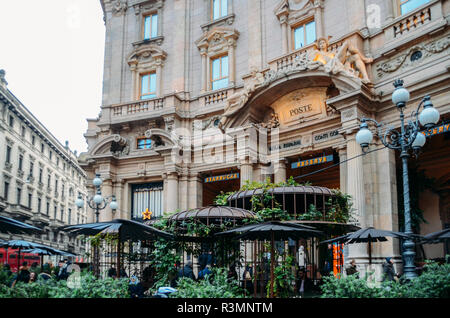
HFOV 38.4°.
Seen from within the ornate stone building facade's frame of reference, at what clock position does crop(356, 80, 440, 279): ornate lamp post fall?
The ornate lamp post is roughly at 10 o'clock from the ornate stone building facade.

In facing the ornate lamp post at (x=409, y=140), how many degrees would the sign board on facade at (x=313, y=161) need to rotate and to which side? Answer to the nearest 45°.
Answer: approximately 45° to its left

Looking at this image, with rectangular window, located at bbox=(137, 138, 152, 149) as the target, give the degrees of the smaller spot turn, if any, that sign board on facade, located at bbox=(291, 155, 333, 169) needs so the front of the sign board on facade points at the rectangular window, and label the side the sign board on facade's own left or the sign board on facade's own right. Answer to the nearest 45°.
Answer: approximately 90° to the sign board on facade's own right

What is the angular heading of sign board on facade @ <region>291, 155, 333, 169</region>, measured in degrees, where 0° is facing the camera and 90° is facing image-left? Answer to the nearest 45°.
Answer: approximately 45°

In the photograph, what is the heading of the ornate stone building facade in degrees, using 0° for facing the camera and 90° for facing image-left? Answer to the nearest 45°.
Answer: approximately 45°
